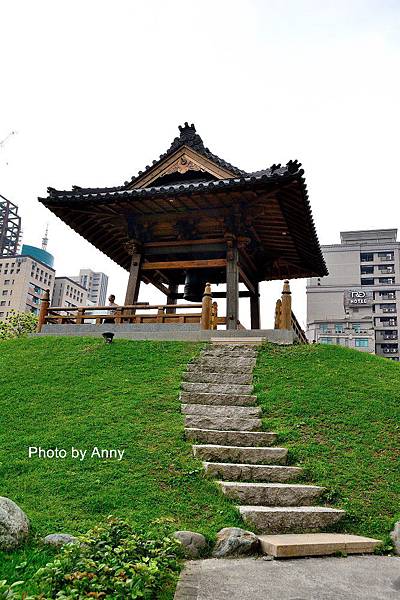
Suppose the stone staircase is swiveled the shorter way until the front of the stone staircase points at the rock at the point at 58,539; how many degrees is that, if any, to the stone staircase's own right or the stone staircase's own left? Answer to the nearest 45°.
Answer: approximately 45° to the stone staircase's own right

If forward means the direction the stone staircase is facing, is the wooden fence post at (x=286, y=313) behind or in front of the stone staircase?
behind

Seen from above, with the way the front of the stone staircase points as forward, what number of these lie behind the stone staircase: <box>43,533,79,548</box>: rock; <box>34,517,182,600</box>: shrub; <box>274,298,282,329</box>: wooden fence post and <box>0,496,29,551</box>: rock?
1

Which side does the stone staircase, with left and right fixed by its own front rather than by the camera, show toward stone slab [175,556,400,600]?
front

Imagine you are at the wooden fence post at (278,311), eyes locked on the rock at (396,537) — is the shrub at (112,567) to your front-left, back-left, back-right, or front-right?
front-right

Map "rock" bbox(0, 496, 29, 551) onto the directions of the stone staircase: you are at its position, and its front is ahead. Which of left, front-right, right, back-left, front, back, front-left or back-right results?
front-right

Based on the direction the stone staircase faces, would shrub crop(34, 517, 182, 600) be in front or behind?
in front

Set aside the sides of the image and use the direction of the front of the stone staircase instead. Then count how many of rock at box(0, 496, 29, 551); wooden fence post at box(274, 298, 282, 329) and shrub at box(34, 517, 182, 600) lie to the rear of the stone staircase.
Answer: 1

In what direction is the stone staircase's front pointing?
toward the camera

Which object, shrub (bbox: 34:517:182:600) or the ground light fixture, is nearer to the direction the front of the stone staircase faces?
the shrub

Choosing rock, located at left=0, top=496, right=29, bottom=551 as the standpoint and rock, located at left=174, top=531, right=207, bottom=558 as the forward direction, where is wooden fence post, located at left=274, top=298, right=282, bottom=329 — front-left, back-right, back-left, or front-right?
front-left

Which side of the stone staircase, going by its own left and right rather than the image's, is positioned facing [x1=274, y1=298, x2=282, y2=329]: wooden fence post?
back
